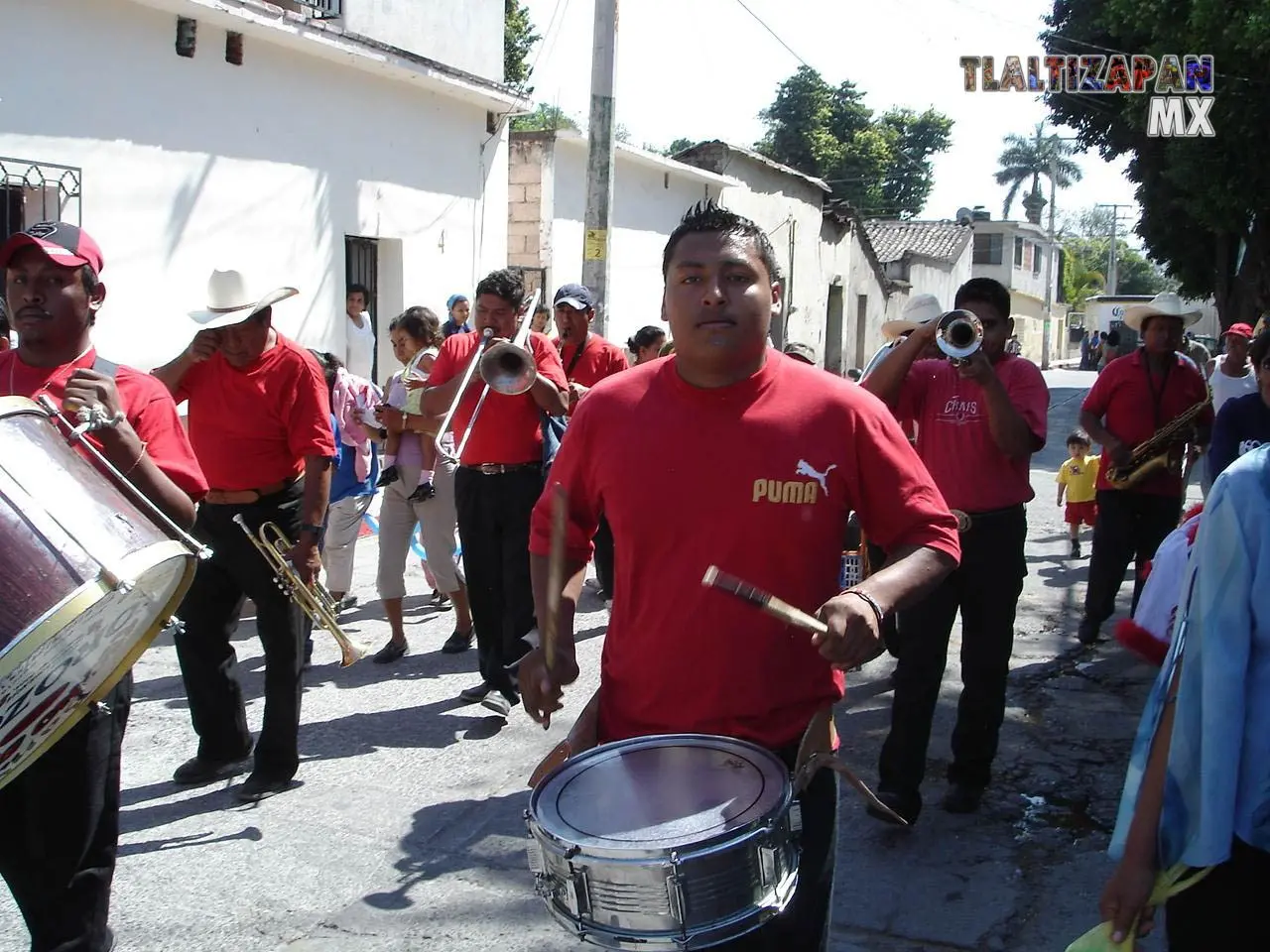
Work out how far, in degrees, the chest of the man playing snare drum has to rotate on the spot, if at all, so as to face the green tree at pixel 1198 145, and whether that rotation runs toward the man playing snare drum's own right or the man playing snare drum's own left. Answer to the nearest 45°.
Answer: approximately 180°

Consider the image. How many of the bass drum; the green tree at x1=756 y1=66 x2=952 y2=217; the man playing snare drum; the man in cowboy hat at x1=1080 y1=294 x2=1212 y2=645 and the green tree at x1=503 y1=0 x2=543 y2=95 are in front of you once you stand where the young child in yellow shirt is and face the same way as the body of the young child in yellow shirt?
3

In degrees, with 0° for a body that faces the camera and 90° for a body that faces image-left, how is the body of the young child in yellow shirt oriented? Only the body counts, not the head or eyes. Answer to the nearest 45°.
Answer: approximately 0°

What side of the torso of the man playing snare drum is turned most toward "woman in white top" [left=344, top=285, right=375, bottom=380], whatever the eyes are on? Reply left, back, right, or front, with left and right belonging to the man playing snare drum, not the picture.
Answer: back

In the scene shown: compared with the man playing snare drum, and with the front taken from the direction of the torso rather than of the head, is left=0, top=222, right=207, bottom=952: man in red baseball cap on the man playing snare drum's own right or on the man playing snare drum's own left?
on the man playing snare drum's own right

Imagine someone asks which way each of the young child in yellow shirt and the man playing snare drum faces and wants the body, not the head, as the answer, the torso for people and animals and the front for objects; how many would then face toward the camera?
2

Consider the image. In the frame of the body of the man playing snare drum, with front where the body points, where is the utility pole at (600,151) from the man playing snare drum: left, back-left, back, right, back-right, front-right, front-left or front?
back

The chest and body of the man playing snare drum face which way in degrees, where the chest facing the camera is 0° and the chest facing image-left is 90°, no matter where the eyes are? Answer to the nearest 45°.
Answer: approximately 0°

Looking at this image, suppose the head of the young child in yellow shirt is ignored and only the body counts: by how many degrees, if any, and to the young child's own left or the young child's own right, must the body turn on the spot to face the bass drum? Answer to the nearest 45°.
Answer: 0° — they already face it

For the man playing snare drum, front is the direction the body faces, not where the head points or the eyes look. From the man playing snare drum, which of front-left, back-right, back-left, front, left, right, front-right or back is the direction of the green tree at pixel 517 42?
back
